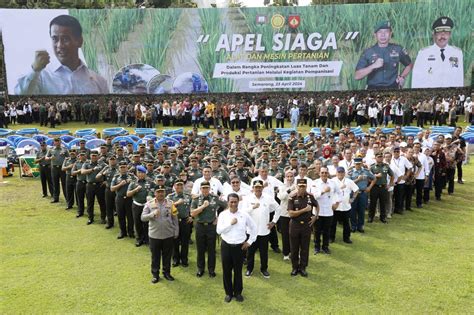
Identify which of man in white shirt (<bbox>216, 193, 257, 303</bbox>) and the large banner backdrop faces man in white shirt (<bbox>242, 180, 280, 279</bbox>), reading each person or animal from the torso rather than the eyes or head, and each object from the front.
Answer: the large banner backdrop

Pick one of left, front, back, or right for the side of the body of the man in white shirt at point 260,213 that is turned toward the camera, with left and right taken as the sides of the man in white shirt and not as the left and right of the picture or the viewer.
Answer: front

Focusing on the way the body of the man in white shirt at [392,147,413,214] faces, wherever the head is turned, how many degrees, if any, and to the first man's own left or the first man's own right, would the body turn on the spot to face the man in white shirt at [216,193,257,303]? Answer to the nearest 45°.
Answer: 0° — they already face them

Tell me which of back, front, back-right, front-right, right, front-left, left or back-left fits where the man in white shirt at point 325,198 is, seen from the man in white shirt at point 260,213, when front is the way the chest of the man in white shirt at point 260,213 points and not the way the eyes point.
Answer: back-left

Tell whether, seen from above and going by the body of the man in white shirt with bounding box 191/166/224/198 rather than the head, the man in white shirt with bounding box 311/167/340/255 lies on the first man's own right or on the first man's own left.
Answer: on the first man's own left

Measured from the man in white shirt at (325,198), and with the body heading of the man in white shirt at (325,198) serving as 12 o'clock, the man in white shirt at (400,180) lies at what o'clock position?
the man in white shirt at (400,180) is roughly at 7 o'clock from the man in white shirt at (325,198).

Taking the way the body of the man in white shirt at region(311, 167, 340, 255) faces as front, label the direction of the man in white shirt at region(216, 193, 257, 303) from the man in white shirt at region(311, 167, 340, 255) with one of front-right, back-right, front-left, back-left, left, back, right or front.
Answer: front-right

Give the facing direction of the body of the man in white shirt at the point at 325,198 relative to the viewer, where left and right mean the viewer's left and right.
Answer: facing the viewer

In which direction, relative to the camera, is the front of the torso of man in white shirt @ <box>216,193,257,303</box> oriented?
toward the camera

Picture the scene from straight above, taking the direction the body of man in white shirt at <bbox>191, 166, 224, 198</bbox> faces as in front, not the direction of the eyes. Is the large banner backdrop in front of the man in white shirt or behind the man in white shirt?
behind

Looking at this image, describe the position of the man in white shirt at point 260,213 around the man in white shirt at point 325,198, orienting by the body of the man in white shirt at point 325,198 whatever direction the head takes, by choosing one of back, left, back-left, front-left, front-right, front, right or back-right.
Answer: front-right

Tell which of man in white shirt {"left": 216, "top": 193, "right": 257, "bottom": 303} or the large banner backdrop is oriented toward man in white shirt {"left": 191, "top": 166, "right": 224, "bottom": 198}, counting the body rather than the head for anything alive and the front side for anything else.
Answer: the large banner backdrop

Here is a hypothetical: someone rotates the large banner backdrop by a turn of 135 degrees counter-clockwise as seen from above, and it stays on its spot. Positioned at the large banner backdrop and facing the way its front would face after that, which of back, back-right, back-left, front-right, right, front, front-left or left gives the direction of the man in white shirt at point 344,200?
back-right

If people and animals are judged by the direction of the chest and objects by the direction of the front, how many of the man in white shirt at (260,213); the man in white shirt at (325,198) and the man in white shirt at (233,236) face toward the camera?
3
